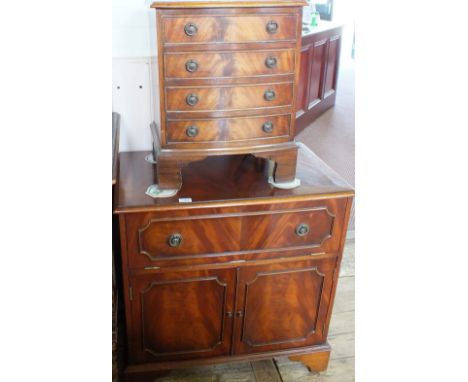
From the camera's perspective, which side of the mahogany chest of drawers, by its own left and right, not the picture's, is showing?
front

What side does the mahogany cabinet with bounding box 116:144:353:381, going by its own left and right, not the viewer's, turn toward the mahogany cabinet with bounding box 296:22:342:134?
back

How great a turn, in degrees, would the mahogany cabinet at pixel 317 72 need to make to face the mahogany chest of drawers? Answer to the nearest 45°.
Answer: approximately 45° to its right

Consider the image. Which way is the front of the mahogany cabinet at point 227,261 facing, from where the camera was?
facing the viewer
